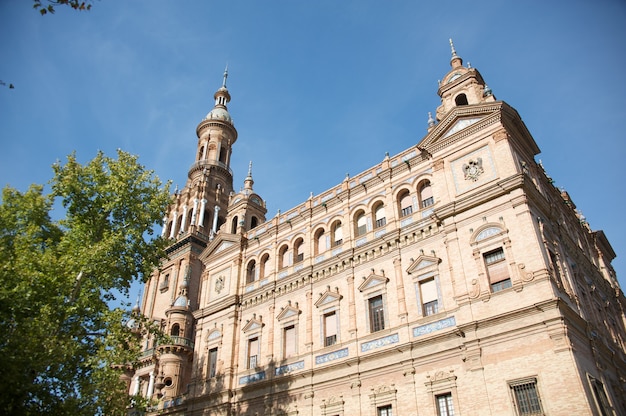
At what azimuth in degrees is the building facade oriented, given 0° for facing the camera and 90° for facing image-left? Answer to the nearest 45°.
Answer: approximately 45°

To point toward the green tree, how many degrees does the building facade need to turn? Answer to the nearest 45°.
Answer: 0° — it already faces it
